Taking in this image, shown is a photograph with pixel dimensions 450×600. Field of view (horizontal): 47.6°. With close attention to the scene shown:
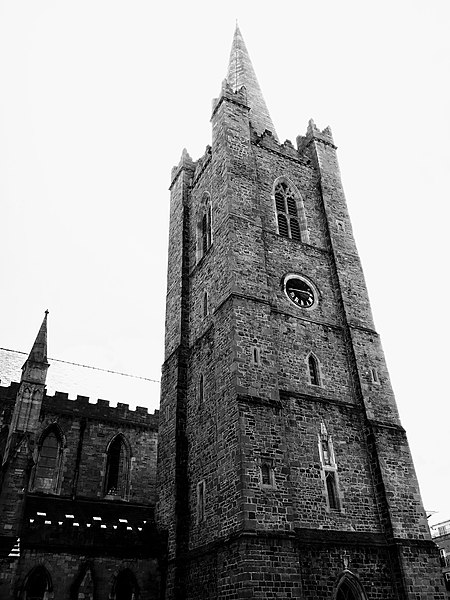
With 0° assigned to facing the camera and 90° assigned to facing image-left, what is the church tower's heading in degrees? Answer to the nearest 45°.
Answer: approximately 315°

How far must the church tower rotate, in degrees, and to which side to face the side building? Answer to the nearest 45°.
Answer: approximately 135° to its right
